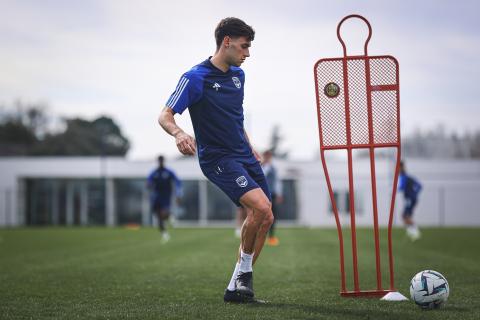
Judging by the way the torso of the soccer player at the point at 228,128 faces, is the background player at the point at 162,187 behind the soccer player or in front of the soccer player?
behind

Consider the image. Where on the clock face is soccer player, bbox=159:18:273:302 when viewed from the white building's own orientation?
The soccer player is roughly at 12 o'clock from the white building.

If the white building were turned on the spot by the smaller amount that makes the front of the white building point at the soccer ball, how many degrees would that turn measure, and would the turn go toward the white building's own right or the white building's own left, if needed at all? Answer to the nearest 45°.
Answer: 0° — it already faces it

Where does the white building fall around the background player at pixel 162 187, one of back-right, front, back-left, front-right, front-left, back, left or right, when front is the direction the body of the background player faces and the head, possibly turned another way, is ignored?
back

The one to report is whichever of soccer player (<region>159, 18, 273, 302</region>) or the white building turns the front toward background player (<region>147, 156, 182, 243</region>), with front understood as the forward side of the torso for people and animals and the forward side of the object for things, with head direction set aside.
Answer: the white building

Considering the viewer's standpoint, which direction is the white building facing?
facing the viewer

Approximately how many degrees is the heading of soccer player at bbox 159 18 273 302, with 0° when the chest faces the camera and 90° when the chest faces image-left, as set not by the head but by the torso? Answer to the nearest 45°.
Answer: approximately 315°

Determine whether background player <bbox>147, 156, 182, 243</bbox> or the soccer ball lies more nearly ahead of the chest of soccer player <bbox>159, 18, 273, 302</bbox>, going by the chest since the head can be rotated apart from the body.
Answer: the soccer ball

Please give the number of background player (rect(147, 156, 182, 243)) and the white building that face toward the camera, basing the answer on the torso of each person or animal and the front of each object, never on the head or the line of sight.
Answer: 2

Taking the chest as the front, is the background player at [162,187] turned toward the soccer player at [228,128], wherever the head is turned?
yes

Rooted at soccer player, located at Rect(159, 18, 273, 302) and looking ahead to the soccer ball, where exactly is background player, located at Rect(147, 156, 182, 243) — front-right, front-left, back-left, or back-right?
back-left

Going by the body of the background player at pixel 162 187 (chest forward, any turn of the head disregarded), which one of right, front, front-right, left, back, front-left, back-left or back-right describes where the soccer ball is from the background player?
front

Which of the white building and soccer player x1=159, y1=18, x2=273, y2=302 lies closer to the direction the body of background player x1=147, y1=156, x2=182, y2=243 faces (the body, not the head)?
the soccer player
